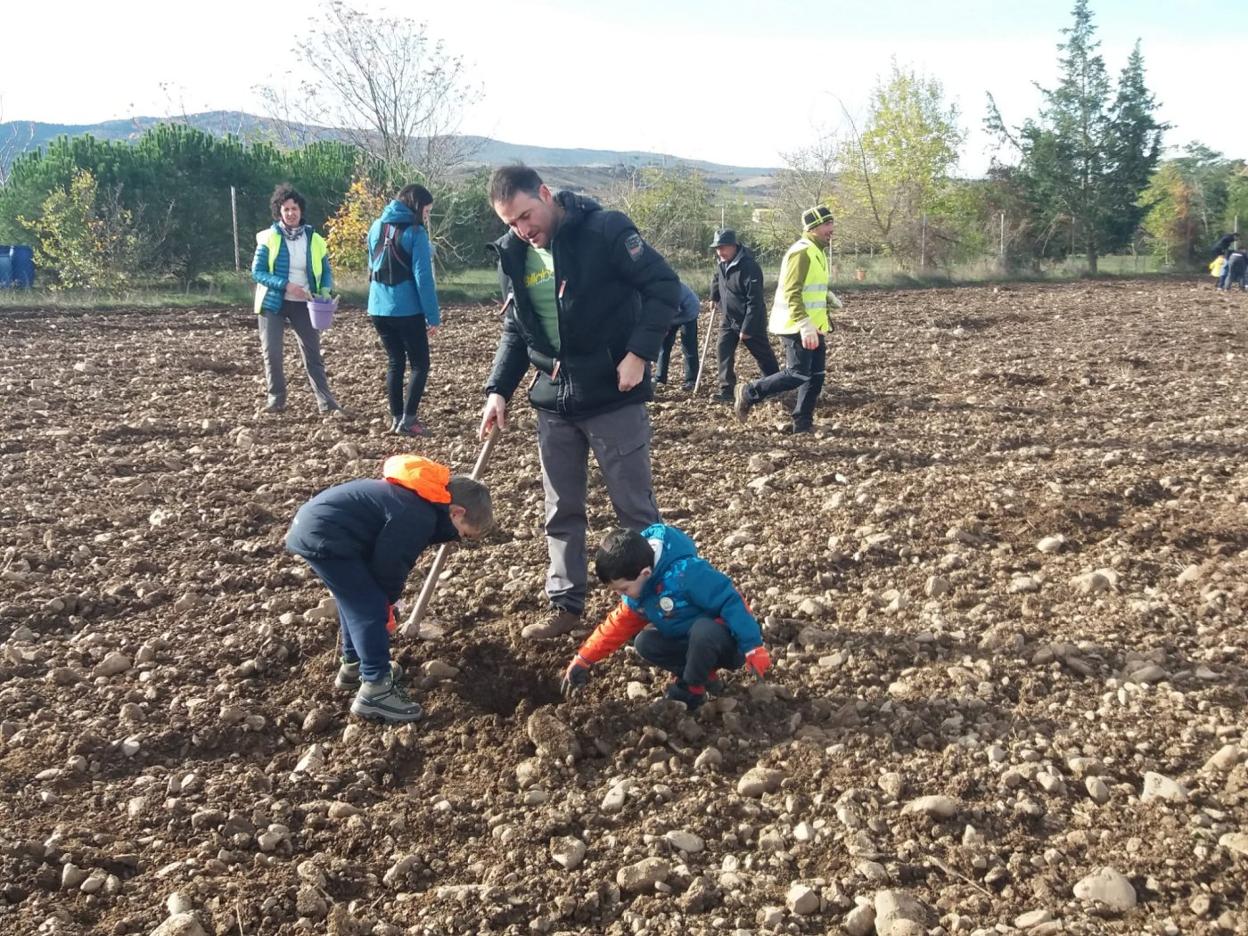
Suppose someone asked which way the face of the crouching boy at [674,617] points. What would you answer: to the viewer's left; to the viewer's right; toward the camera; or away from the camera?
to the viewer's left

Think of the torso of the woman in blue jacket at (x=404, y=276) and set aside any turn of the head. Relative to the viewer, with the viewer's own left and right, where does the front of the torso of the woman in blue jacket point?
facing away from the viewer and to the right of the viewer

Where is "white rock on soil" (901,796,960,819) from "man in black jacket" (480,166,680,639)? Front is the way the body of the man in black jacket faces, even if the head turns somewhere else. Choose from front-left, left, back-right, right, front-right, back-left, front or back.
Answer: left

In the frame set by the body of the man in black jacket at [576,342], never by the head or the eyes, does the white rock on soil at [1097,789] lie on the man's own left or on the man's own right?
on the man's own left

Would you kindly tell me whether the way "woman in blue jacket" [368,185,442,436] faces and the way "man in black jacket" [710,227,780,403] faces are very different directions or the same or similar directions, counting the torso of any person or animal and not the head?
very different directions

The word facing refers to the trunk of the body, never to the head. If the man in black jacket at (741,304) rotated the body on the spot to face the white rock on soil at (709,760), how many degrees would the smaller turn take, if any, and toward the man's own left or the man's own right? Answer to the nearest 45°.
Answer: approximately 45° to the man's own left

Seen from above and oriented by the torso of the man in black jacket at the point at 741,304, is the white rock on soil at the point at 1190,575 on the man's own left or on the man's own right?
on the man's own left
